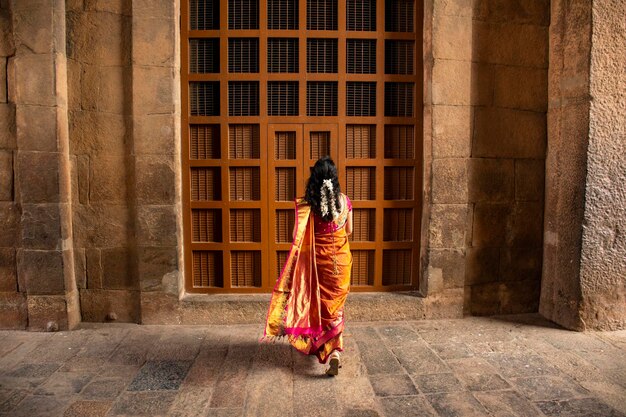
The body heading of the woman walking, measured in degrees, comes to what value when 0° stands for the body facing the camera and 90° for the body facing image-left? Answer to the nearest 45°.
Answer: approximately 180°

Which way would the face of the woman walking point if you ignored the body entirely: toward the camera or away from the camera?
away from the camera
